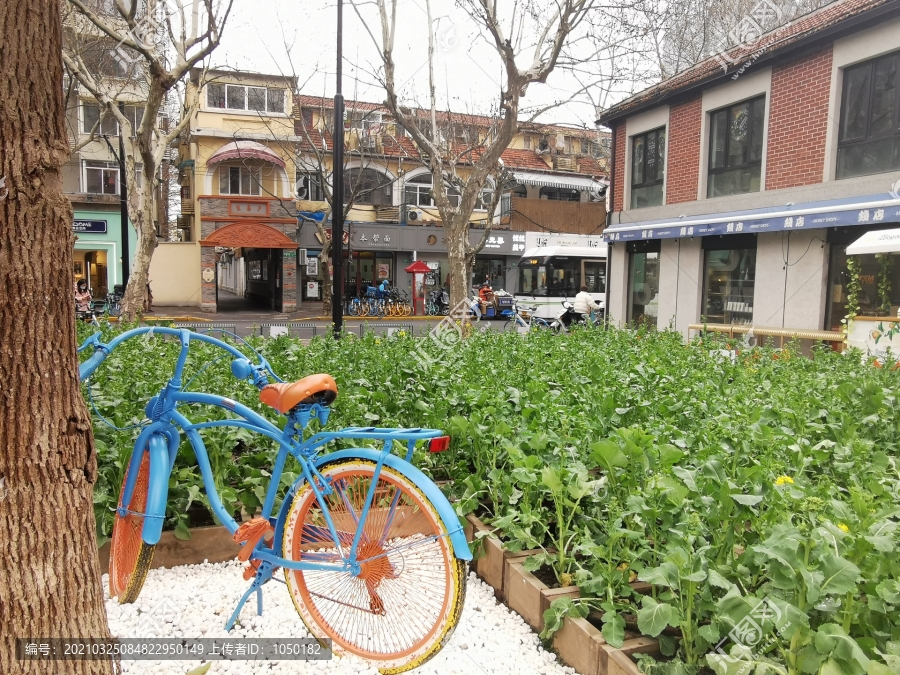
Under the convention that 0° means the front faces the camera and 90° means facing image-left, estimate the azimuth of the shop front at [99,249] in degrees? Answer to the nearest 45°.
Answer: approximately 0°

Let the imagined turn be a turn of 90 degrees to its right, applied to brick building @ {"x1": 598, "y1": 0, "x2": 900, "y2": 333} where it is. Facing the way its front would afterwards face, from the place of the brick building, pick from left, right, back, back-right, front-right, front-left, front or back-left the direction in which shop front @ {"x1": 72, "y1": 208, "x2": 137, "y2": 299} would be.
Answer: front-left

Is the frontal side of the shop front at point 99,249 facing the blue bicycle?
yes

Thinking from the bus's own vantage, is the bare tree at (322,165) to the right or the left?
on its right

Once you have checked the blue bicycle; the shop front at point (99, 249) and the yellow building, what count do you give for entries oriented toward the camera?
2

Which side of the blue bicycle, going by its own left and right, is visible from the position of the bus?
right

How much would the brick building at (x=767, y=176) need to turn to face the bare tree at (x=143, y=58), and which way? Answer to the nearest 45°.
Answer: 0° — it already faces it

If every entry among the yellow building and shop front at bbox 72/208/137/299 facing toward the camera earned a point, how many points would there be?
2

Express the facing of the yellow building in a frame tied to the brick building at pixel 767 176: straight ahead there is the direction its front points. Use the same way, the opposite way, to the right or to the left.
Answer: to the left

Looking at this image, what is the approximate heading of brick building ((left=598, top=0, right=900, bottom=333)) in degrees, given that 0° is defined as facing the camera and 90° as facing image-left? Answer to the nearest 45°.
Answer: approximately 45°
